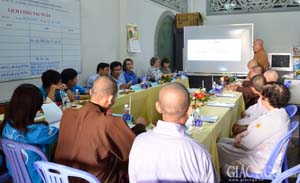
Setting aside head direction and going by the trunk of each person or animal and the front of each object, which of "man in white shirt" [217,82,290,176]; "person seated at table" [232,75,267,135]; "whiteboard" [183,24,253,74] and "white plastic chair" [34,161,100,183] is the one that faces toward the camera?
the whiteboard

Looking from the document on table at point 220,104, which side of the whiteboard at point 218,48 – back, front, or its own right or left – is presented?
front

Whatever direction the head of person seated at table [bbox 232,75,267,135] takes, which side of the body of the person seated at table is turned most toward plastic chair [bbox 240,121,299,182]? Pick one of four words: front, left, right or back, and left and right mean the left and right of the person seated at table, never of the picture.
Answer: left

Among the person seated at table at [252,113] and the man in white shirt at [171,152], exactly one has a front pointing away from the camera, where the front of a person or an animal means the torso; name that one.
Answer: the man in white shirt

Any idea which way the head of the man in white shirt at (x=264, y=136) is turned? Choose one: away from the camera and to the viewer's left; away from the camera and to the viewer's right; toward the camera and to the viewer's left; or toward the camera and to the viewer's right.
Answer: away from the camera and to the viewer's left

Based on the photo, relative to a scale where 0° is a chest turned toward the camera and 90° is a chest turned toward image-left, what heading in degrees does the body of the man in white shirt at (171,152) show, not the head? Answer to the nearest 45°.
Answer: approximately 180°

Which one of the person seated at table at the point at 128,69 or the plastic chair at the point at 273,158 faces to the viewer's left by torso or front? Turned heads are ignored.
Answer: the plastic chair

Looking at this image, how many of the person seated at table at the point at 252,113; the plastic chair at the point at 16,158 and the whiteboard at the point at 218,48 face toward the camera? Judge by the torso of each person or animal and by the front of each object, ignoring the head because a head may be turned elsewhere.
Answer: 1

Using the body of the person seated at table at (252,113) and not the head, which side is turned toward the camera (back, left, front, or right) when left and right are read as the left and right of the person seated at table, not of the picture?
left

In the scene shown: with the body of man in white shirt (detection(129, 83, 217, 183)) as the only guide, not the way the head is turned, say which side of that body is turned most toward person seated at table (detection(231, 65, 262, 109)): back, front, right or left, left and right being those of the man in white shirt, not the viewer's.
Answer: front
